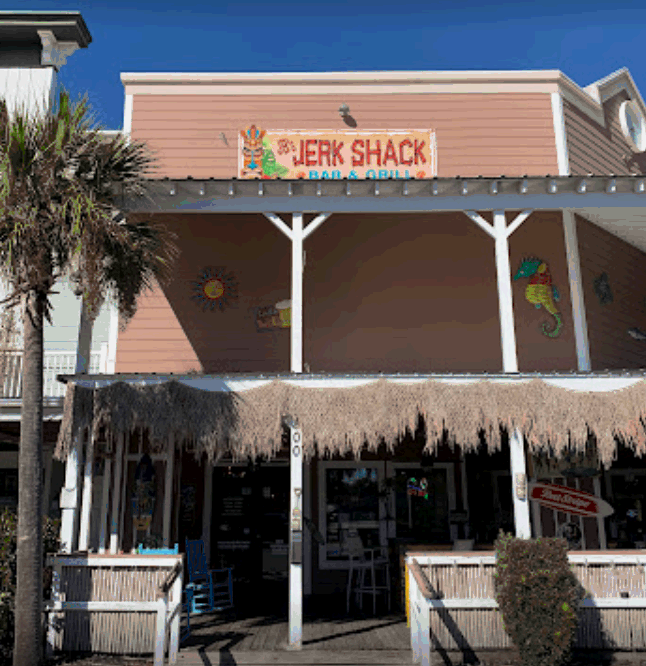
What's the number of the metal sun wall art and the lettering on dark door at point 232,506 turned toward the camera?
2

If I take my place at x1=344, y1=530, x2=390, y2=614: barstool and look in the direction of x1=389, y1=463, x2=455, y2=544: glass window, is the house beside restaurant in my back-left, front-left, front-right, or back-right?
back-left

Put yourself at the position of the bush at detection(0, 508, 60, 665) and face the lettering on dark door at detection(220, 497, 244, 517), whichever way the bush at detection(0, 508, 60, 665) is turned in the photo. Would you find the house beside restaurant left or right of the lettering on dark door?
left

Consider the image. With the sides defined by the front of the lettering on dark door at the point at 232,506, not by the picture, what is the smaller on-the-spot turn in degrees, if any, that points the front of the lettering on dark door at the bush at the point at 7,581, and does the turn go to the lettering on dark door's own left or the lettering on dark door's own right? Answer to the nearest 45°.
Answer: approximately 45° to the lettering on dark door's own right

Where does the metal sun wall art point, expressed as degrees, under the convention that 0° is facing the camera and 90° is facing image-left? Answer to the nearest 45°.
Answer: approximately 0°

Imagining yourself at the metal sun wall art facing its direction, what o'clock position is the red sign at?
The red sign is roughly at 9 o'clock from the metal sun wall art.

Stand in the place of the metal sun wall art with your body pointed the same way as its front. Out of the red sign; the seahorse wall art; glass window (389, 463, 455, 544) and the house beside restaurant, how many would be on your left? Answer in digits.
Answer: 3

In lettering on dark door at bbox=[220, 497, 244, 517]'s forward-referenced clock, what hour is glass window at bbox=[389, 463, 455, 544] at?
The glass window is roughly at 9 o'clock from the lettering on dark door.
